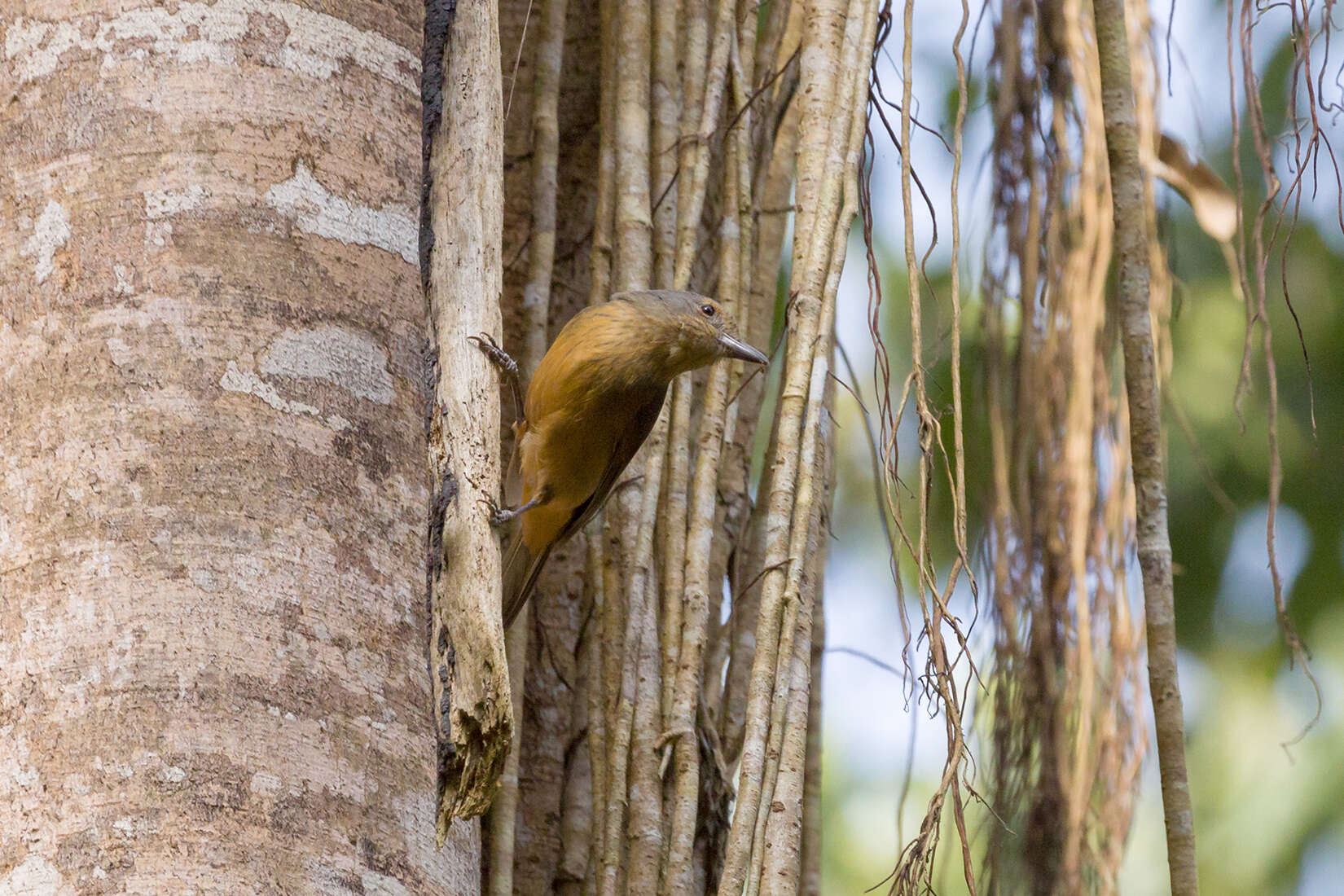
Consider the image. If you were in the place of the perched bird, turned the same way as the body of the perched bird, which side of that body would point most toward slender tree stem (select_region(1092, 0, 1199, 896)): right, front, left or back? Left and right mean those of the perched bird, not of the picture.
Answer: front
